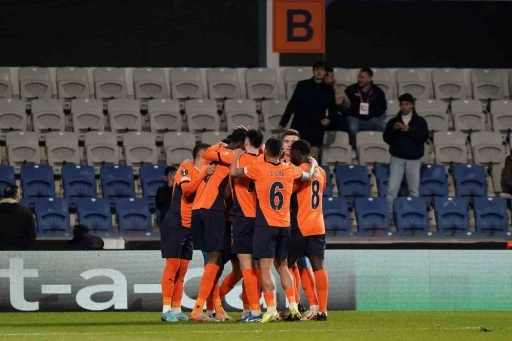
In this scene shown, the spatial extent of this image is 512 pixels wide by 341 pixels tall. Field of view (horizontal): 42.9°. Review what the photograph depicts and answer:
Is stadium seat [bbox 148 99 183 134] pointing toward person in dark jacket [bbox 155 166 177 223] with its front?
yes

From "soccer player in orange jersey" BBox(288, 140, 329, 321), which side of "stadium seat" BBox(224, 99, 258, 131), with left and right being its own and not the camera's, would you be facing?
front

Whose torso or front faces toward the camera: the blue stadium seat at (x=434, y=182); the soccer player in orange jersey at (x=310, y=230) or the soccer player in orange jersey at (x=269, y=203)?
the blue stadium seat

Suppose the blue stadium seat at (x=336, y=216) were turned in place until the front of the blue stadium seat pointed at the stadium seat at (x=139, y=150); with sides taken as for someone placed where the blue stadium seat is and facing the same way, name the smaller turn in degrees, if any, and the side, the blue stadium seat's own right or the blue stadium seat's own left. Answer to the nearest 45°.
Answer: approximately 90° to the blue stadium seat's own right

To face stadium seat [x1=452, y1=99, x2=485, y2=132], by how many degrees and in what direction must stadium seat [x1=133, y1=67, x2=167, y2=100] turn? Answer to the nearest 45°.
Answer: approximately 90° to its left

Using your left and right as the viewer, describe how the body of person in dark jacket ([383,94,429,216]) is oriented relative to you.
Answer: facing the viewer

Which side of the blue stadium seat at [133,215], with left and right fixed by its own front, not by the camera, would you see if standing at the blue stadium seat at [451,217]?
left

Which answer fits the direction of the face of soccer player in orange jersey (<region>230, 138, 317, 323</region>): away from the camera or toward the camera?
away from the camera

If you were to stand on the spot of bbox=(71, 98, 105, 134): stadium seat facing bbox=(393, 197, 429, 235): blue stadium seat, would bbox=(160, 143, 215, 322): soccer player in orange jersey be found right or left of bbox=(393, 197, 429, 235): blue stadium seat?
right

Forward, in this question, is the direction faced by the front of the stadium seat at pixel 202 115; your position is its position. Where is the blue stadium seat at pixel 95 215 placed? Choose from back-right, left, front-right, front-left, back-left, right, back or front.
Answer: front-right

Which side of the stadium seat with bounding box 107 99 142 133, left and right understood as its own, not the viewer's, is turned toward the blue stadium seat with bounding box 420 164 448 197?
left

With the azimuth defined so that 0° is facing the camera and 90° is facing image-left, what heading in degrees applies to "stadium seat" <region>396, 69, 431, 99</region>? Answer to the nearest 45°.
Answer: approximately 0°

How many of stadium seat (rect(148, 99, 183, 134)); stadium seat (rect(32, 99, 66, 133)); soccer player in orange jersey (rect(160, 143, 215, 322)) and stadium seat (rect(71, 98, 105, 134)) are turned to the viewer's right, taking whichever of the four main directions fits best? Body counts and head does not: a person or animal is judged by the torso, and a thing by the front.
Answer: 1

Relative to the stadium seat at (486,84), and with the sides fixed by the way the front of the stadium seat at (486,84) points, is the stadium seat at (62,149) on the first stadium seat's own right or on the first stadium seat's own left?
on the first stadium seat's own right

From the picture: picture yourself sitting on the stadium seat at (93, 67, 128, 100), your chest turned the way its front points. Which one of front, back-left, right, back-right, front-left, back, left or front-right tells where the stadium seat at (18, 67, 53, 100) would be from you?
right

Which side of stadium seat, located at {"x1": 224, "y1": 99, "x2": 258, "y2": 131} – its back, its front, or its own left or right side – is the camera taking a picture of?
front

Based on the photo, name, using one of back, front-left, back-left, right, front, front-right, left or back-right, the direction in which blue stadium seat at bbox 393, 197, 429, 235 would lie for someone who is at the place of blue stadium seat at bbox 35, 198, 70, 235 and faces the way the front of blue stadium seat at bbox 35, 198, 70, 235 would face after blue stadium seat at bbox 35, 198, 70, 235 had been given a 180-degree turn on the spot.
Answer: right

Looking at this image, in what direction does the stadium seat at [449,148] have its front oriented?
toward the camera
